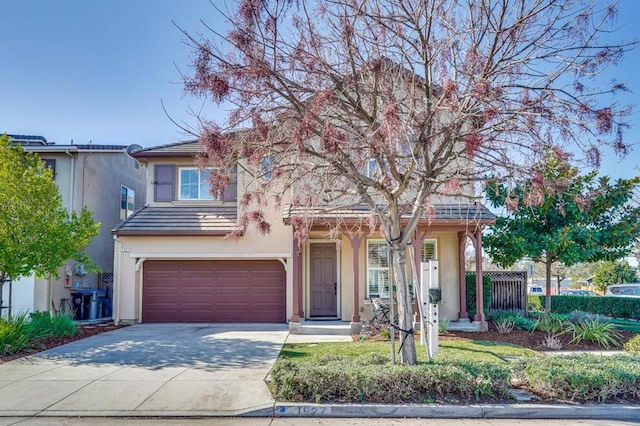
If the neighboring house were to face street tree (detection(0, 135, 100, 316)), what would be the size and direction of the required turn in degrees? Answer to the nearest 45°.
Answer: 0° — it already faces it

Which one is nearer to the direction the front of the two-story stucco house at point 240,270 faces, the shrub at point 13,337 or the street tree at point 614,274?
the shrub

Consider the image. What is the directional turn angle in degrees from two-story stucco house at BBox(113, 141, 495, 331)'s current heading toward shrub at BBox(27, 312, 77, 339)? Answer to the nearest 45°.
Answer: approximately 45° to its right

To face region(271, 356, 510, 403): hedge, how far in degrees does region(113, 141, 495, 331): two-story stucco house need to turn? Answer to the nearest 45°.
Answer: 0° — it already faces it

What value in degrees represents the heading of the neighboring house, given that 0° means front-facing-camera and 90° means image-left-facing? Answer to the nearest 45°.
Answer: approximately 0°

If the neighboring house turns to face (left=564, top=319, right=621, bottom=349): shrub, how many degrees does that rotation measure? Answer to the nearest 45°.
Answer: approximately 45° to its left

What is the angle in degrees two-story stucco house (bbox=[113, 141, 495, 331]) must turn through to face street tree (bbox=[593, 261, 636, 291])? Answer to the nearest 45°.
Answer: approximately 135° to its left

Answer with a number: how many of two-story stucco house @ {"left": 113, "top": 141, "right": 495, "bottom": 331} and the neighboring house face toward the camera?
2
